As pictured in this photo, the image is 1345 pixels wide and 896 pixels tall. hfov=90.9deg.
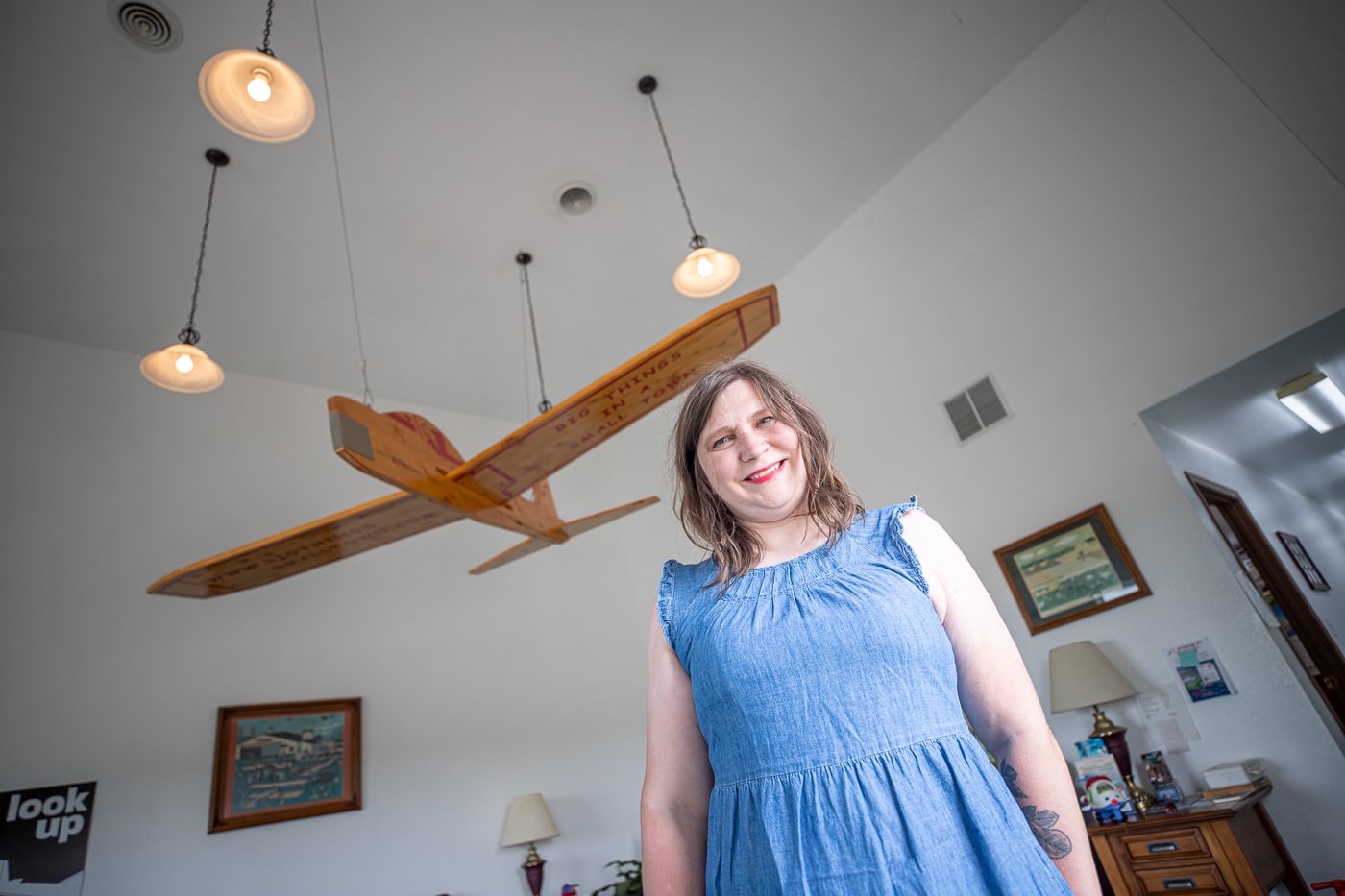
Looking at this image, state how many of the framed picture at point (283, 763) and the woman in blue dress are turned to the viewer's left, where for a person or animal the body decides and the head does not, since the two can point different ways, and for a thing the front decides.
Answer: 0

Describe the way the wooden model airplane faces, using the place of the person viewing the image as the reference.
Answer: facing the viewer and to the left of the viewer

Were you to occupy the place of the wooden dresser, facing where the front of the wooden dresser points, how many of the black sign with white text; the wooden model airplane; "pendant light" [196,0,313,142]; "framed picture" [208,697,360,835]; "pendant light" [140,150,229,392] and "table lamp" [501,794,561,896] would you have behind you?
0

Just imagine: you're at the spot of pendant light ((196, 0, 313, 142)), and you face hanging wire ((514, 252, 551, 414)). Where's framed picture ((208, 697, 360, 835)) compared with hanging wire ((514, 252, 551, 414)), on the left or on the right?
left

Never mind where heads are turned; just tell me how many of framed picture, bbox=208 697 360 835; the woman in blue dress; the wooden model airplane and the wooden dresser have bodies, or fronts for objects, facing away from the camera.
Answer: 0

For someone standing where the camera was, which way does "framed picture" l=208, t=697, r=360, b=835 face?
facing the viewer and to the right of the viewer

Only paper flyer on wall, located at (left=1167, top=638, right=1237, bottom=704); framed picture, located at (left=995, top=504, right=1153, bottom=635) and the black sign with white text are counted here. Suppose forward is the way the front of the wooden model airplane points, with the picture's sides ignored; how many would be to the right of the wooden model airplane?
1

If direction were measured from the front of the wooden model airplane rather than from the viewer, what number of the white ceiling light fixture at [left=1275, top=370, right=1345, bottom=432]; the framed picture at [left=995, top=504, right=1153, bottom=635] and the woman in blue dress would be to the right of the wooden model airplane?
0

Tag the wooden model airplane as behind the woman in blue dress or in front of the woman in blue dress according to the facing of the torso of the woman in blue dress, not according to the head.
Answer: behind

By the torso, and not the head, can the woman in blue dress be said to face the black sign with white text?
no

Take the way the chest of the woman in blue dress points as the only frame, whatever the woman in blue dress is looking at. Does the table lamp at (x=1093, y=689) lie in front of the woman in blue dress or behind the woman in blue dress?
behind

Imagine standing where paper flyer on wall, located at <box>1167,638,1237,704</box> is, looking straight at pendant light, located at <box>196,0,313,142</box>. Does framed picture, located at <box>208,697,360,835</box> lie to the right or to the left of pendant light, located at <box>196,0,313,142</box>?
right

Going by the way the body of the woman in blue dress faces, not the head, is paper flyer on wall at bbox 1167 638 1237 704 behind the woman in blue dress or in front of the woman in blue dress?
behind

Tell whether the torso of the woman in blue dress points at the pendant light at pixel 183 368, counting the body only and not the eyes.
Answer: no

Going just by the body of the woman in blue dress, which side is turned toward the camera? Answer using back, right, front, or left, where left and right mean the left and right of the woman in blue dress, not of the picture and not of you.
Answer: front

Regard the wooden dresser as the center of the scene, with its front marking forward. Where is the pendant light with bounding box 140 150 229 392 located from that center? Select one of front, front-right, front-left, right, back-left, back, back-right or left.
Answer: front

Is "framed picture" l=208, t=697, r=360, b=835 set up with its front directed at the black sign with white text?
no
